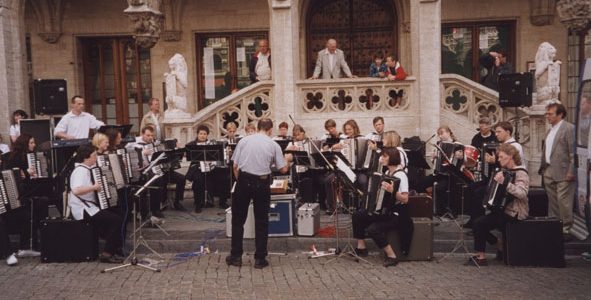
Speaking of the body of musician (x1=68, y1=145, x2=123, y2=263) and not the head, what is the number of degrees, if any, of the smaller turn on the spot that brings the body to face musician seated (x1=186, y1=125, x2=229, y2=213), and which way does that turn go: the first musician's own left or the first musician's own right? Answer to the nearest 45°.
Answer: approximately 45° to the first musician's own left

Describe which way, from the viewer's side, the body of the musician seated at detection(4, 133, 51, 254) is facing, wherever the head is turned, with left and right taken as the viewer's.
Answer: facing to the right of the viewer

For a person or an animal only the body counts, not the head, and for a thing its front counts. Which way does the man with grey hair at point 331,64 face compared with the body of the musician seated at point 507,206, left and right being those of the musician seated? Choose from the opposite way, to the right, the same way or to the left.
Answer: to the left

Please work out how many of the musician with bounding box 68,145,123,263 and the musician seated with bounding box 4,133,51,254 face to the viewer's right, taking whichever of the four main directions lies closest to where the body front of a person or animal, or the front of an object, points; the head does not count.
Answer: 2

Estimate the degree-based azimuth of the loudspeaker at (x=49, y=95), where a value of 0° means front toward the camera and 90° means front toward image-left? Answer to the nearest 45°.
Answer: approximately 0°

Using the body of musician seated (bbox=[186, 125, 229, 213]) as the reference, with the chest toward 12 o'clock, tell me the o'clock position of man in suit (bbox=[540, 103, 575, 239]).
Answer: The man in suit is roughly at 10 o'clock from the musician seated.

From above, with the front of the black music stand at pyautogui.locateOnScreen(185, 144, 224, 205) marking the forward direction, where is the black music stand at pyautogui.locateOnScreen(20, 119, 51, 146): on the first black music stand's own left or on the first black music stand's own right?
on the first black music stand's own left

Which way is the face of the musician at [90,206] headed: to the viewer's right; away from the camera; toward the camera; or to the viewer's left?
to the viewer's right

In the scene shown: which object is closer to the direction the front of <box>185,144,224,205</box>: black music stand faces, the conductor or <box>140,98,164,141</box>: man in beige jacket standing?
the man in beige jacket standing

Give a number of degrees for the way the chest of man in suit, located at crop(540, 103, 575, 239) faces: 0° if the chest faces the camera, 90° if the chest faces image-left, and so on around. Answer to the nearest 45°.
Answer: approximately 45°
